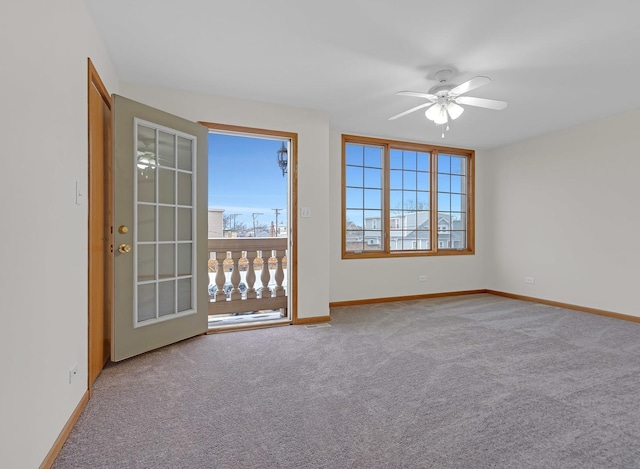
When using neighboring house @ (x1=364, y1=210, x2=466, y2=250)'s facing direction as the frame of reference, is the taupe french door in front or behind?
in front

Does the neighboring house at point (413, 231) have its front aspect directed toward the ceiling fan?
yes

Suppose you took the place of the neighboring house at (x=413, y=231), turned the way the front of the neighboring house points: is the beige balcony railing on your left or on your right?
on your right

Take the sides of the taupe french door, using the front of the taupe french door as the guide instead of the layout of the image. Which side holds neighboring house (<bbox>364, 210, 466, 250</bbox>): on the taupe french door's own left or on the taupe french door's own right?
on the taupe french door's own left

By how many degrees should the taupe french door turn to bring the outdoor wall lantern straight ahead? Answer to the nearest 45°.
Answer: approximately 90° to its left

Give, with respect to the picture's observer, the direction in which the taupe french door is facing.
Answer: facing the viewer and to the right of the viewer

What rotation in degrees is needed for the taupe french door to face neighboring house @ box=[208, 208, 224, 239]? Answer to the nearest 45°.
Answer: approximately 135° to its left

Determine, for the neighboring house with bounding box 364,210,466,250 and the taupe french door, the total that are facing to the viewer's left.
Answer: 0

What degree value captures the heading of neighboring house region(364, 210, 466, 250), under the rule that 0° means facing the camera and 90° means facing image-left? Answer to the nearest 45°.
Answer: approximately 0°

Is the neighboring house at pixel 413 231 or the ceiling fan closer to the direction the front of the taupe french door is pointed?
the ceiling fan

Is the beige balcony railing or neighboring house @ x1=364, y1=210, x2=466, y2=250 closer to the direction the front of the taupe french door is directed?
the neighboring house

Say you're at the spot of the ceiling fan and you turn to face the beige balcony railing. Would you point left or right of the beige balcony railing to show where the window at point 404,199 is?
right

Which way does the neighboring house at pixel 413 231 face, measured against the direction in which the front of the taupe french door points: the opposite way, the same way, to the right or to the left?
to the right
